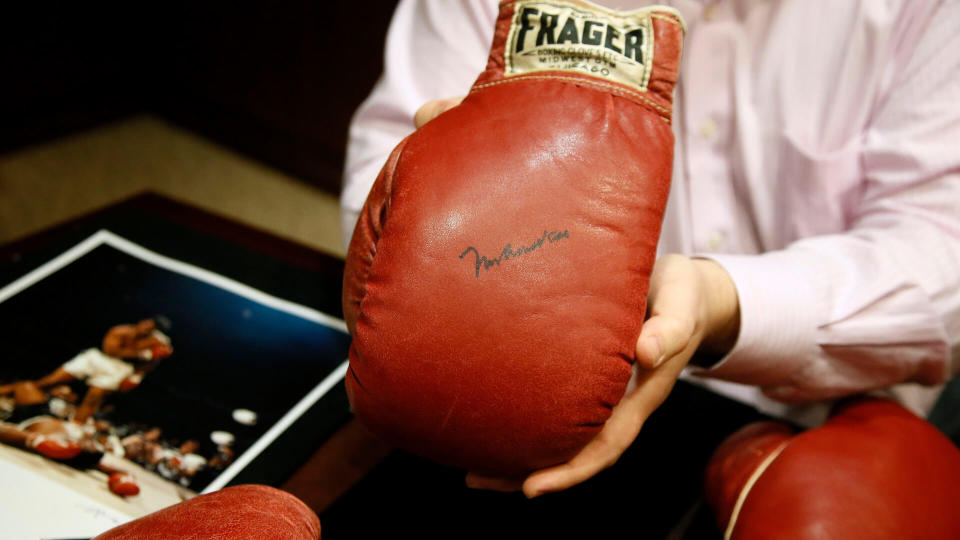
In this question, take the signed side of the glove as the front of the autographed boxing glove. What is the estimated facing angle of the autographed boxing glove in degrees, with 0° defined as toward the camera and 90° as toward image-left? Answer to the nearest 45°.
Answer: approximately 0°
